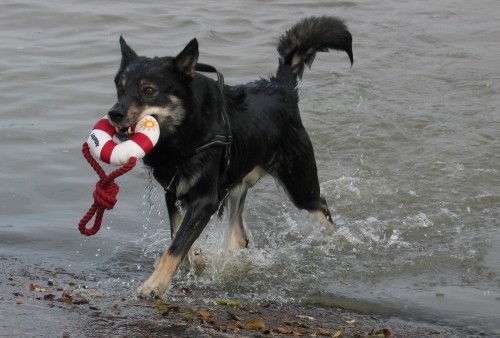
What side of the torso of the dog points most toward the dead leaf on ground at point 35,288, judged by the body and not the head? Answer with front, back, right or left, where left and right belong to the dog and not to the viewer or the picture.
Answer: front

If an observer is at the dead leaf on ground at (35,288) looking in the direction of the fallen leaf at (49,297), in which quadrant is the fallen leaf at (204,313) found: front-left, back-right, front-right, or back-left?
front-left

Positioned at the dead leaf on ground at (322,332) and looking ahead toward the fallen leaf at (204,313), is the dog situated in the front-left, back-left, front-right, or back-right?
front-right

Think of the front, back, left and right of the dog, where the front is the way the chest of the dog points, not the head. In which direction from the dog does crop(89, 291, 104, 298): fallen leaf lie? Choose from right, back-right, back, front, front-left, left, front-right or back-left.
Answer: front

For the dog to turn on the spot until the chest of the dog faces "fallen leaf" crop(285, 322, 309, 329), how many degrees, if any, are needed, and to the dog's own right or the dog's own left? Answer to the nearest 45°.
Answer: approximately 90° to the dog's own left

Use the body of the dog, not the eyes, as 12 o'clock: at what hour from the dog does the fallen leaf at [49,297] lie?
The fallen leaf is roughly at 12 o'clock from the dog.

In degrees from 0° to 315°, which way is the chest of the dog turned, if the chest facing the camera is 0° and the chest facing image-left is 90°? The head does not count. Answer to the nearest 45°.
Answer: approximately 45°

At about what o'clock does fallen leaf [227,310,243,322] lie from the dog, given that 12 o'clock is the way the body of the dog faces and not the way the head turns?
The fallen leaf is roughly at 10 o'clock from the dog.

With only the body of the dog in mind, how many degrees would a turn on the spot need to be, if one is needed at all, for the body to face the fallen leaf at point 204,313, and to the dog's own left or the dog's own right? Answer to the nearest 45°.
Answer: approximately 45° to the dog's own left

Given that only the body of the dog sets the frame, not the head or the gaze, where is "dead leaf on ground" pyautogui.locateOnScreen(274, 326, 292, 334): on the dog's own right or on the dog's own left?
on the dog's own left

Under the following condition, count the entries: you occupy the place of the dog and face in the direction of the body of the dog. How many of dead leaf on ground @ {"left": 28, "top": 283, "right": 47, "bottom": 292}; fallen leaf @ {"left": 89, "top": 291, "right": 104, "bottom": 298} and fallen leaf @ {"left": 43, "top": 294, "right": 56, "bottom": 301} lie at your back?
0

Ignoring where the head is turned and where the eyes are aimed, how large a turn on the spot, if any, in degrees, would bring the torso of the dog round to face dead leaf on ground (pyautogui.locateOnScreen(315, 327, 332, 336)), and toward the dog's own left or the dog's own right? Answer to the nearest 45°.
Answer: approximately 90° to the dog's own left
